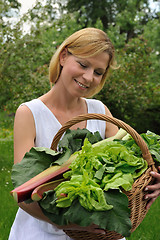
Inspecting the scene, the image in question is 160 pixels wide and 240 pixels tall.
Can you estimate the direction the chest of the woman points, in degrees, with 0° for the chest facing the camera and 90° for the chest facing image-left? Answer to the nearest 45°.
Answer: approximately 315°
